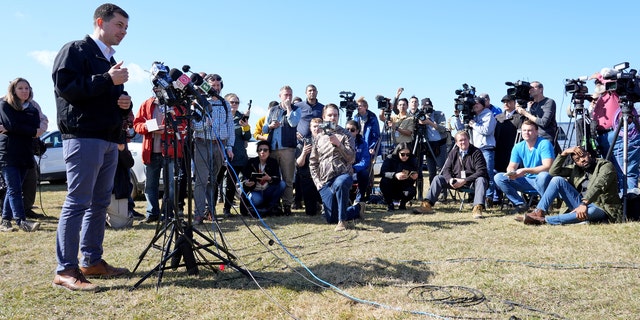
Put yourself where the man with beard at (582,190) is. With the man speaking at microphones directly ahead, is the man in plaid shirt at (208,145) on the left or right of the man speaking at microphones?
right

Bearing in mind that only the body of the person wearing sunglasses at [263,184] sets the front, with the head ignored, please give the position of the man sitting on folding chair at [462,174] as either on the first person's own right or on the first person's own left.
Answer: on the first person's own left

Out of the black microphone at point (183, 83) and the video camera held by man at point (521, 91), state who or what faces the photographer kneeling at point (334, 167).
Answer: the video camera held by man

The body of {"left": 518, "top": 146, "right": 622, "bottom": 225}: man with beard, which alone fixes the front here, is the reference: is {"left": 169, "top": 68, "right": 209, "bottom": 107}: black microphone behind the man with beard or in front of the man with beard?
in front

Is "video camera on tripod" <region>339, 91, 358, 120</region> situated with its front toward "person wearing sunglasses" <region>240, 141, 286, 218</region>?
yes

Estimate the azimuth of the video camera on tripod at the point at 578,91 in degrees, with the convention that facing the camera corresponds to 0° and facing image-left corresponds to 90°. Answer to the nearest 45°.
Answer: approximately 45°

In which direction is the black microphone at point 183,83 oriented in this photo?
to the viewer's left

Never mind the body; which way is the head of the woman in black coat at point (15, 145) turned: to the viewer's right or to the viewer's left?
to the viewer's right

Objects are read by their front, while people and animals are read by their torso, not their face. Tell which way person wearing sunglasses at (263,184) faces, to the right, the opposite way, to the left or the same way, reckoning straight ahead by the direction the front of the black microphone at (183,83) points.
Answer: to the left

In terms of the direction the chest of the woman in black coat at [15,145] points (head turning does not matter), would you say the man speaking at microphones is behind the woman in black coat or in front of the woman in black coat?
in front
